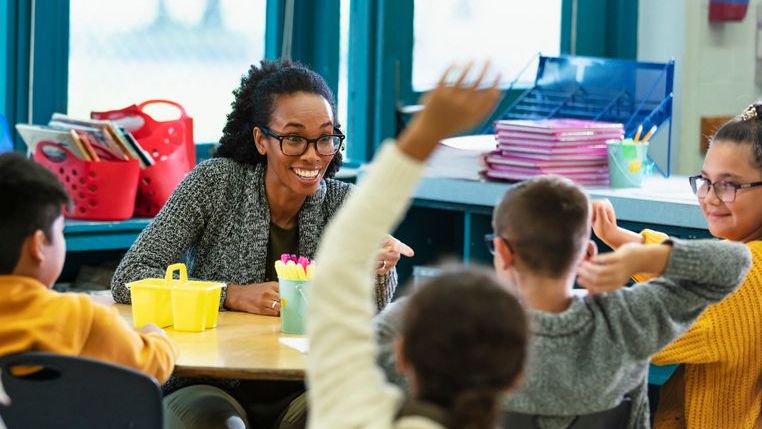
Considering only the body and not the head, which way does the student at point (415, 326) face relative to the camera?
away from the camera

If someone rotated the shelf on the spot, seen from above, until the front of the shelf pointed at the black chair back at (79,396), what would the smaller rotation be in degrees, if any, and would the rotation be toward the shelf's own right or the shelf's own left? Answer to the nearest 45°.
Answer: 0° — it already faces it

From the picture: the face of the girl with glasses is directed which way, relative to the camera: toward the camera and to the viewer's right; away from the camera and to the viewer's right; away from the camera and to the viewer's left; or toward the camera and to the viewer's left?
toward the camera and to the viewer's left

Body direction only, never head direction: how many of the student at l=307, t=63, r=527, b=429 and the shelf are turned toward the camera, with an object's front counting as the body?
1

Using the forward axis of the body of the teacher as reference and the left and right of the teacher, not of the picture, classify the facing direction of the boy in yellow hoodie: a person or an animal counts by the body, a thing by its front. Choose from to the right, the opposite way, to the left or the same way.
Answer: to the left

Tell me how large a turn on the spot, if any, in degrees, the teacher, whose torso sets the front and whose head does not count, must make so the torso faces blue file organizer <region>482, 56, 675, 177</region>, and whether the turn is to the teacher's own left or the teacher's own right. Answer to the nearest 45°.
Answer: approximately 90° to the teacher's own left

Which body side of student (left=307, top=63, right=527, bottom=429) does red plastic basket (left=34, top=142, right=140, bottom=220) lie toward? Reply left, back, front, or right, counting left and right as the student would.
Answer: front

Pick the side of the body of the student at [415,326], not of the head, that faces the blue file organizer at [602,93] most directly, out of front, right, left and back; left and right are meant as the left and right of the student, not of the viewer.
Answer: front

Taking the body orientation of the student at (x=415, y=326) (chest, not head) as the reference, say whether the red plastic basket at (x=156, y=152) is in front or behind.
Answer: in front

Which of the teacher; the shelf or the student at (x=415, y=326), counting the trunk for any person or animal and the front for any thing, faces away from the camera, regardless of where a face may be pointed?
the student
